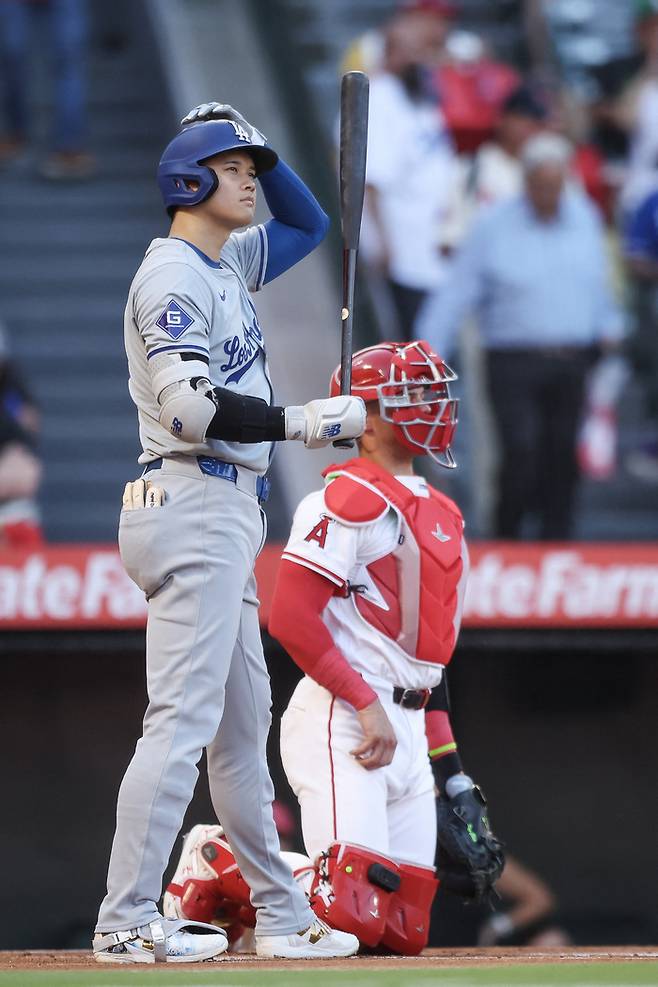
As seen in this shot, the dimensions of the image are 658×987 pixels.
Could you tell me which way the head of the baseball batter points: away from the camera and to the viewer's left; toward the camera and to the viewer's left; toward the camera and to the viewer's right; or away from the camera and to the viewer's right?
toward the camera and to the viewer's right

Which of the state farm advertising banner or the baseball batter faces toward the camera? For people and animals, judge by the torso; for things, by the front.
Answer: the state farm advertising banner

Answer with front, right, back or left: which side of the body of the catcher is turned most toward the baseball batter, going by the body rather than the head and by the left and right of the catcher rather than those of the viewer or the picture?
right

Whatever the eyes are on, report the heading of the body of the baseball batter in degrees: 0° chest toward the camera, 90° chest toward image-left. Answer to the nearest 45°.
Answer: approximately 270°

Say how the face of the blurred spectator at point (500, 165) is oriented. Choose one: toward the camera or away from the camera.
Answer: toward the camera

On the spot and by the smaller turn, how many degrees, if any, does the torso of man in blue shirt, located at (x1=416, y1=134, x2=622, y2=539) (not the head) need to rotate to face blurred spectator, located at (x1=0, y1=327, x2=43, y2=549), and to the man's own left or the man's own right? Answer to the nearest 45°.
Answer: approximately 90° to the man's own right

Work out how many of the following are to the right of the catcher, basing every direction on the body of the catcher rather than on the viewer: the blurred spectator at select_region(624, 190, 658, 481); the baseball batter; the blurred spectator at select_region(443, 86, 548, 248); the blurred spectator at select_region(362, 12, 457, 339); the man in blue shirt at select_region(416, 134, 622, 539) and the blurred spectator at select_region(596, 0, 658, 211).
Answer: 1

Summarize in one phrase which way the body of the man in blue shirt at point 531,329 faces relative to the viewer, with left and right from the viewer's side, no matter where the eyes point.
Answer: facing the viewer
